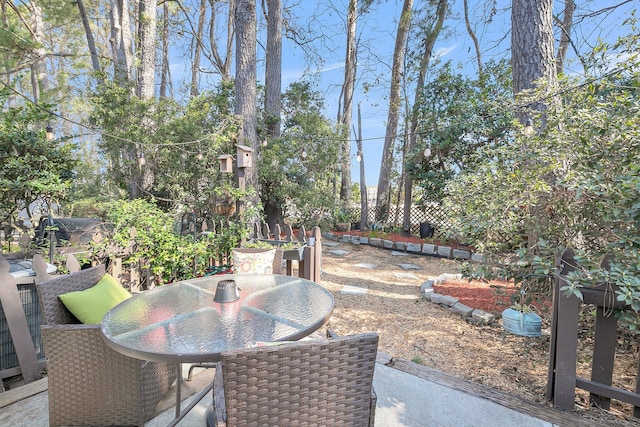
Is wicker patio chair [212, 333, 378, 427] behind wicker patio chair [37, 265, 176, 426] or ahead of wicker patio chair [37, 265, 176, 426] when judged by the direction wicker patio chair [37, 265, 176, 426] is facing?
ahead

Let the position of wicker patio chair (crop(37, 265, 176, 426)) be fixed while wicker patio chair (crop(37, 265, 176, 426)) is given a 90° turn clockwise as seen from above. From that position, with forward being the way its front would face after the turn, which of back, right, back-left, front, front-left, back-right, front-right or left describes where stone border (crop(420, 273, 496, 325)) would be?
back-left

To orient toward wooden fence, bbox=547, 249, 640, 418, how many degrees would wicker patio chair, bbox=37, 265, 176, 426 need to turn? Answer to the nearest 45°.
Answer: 0° — it already faces it

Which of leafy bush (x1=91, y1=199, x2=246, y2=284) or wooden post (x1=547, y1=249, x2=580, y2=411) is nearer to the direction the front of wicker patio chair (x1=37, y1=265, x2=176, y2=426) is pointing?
the wooden post

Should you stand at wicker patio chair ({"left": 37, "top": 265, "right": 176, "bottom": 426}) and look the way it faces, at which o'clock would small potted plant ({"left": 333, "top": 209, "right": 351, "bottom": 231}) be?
The small potted plant is roughly at 9 o'clock from the wicker patio chair.

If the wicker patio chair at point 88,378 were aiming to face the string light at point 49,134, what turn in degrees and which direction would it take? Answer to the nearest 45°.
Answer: approximately 135° to its left

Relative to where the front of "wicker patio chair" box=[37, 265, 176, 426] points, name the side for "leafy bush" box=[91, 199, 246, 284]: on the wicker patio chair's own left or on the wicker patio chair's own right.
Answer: on the wicker patio chair's own left

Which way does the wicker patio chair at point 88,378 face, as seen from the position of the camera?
facing the viewer and to the right of the viewer

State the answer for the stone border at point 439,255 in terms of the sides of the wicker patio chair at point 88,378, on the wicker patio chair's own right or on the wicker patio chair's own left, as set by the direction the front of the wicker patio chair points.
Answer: on the wicker patio chair's own left
